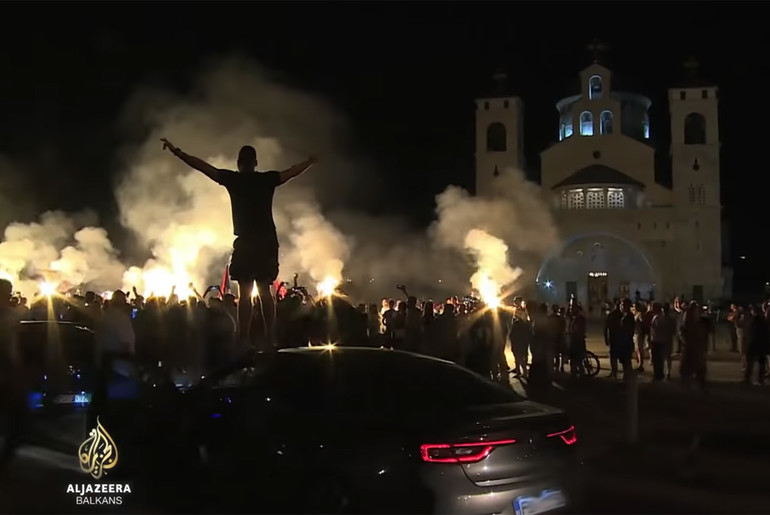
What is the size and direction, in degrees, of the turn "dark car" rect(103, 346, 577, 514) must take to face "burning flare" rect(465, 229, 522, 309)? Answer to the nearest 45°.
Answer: approximately 45° to its right

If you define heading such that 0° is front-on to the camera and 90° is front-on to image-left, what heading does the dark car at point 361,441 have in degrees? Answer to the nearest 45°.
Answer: approximately 135°

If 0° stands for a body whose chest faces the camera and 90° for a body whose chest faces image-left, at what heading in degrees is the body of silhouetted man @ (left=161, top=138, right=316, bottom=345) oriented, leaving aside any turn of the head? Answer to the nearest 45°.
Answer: approximately 180°
